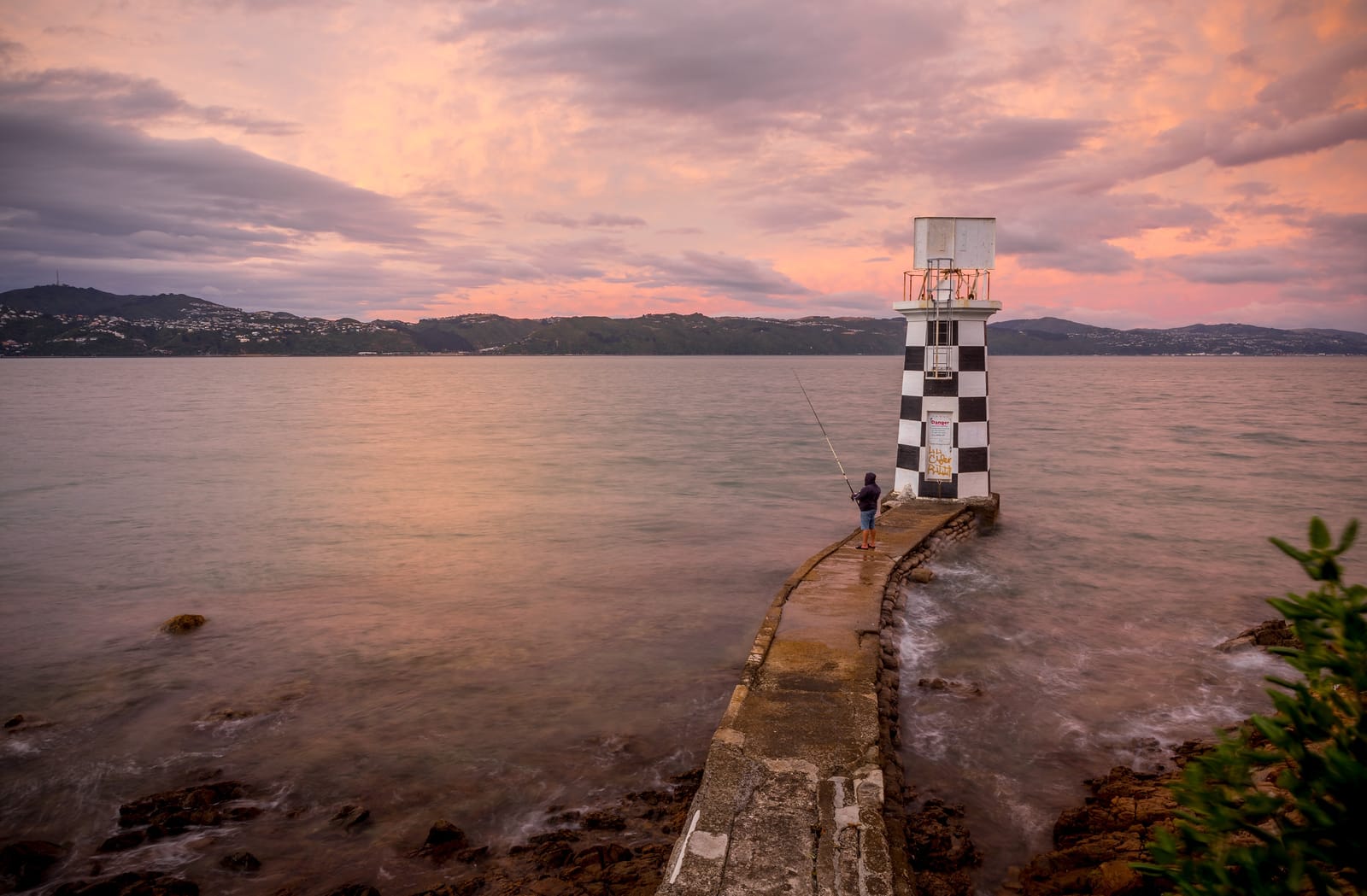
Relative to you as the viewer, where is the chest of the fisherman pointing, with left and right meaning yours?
facing away from the viewer and to the left of the viewer

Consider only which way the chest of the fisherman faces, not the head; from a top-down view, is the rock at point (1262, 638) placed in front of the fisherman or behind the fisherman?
behind

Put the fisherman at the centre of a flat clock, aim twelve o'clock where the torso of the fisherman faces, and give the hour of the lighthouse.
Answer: The lighthouse is roughly at 2 o'clock from the fisherman.

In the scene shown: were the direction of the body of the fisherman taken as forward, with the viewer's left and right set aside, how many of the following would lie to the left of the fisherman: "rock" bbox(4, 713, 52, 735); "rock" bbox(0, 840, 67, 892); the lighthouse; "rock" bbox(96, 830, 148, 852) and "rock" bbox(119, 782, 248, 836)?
4

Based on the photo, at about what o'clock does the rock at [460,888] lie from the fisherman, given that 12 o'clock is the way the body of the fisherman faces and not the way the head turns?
The rock is roughly at 8 o'clock from the fisherman.

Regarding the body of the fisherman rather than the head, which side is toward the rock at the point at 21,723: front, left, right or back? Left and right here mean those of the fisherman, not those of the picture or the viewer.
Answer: left

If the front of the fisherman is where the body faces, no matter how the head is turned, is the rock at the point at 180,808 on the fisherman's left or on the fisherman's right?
on the fisherman's left

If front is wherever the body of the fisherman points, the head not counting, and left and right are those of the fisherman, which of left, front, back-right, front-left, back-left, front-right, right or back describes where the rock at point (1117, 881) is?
back-left

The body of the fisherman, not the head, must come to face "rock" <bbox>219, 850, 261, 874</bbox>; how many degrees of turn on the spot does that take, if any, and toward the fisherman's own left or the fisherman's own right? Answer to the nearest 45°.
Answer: approximately 90° to the fisherman's own left

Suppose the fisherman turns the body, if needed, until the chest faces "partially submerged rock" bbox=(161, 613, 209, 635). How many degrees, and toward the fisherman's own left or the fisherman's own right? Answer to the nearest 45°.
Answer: approximately 45° to the fisherman's own left

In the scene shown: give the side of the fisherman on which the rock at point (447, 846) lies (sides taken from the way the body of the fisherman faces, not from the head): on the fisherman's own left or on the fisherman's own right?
on the fisherman's own left

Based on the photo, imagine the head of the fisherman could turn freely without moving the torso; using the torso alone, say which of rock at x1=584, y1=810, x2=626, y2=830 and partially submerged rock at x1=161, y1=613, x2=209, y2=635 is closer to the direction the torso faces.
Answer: the partially submerged rock

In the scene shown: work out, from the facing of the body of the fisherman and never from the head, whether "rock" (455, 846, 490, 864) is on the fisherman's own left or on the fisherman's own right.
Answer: on the fisherman's own left

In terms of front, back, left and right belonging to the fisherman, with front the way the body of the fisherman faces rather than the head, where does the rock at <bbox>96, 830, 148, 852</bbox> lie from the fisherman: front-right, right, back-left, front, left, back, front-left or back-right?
left

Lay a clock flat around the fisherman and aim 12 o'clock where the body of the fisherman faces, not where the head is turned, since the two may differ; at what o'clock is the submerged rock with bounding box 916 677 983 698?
The submerged rock is roughly at 7 o'clock from the fisherman.

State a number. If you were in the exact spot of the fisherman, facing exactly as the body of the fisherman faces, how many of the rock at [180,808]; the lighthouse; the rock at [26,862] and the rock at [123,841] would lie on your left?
3
